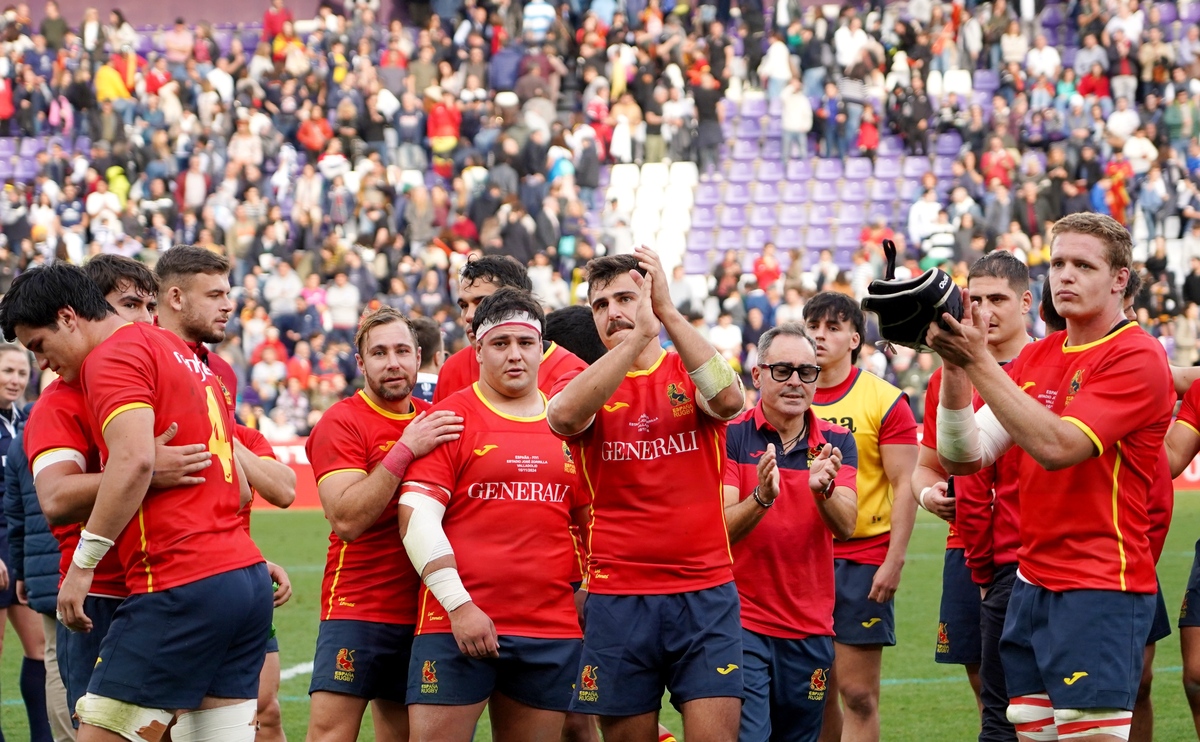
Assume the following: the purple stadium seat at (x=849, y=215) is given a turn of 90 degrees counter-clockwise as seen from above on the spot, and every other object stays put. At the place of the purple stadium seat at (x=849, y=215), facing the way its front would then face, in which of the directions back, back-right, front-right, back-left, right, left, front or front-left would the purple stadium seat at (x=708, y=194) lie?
back

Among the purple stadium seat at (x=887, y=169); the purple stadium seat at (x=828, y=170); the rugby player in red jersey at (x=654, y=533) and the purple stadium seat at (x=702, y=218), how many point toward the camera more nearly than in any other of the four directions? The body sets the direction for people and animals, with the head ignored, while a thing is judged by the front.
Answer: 4

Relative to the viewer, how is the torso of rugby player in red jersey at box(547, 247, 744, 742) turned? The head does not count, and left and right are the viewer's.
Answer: facing the viewer

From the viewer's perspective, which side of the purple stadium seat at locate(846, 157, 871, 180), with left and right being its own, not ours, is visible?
front

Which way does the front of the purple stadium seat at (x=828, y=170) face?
toward the camera

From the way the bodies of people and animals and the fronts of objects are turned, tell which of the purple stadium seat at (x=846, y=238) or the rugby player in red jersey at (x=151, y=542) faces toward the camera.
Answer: the purple stadium seat

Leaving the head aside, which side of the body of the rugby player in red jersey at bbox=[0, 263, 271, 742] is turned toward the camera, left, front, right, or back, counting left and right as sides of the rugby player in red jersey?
left

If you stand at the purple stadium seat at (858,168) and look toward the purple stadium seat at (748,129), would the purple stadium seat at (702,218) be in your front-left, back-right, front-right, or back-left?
front-left

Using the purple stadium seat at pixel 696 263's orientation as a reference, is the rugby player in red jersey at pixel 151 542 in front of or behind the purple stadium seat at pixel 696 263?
in front

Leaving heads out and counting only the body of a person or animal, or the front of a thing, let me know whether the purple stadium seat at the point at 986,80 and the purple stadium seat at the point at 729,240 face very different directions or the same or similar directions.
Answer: same or similar directions

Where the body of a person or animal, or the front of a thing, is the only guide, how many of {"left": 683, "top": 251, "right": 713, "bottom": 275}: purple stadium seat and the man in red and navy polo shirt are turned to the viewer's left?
0

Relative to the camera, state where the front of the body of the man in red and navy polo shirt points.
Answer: toward the camera

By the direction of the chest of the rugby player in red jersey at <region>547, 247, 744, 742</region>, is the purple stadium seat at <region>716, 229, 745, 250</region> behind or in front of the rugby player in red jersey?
behind

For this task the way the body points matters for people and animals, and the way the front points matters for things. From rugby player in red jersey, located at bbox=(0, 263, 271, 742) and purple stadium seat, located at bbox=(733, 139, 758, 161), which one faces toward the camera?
the purple stadium seat

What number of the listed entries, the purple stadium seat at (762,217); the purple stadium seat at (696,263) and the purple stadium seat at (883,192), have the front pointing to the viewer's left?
0
